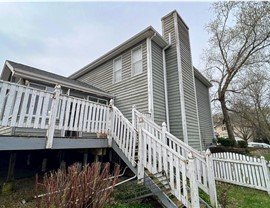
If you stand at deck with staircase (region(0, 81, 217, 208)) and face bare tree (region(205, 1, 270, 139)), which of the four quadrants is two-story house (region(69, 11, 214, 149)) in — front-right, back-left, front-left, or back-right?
front-left

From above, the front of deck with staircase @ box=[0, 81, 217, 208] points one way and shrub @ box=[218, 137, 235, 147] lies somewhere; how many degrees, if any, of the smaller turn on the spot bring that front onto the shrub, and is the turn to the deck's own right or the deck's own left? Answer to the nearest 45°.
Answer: approximately 90° to the deck's own left

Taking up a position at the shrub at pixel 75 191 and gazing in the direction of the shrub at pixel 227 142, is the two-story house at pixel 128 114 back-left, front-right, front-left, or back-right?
front-left
